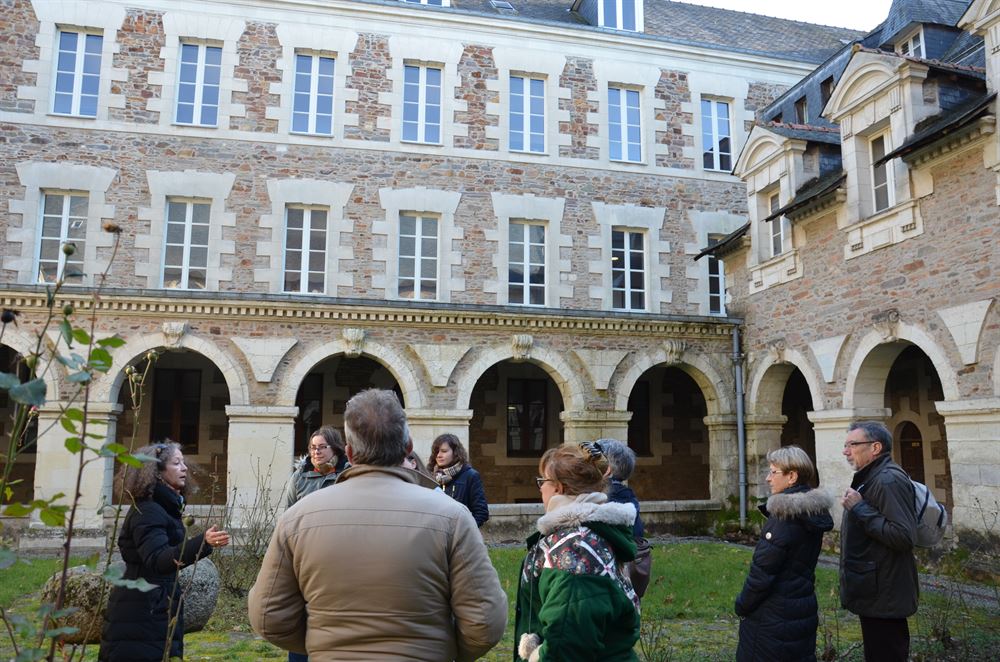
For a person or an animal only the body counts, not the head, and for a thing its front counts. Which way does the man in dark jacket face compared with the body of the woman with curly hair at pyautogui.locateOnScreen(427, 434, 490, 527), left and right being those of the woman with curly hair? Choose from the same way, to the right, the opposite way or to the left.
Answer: to the right

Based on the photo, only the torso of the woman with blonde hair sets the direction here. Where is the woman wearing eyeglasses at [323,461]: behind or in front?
in front

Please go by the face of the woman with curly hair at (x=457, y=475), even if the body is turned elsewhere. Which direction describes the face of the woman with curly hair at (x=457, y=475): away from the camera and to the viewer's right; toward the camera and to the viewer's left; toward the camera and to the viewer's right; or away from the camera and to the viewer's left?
toward the camera and to the viewer's left

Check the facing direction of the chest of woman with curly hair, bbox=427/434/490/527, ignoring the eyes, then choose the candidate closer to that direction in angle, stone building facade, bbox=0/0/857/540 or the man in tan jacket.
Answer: the man in tan jacket

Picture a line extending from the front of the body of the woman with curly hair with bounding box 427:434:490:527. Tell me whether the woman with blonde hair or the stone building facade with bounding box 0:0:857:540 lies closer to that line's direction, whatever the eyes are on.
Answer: the woman with blonde hair

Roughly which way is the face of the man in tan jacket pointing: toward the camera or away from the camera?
away from the camera

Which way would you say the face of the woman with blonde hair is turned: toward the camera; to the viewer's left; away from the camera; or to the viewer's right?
to the viewer's left

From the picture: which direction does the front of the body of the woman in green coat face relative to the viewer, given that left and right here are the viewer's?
facing away from the viewer and to the left of the viewer

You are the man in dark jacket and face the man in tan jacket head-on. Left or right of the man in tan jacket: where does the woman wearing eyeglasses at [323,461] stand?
right

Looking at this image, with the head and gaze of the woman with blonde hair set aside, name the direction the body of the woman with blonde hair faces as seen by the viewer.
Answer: to the viewer's left

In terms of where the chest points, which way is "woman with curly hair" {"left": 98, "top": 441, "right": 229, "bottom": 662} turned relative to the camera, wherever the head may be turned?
to the viewer's right

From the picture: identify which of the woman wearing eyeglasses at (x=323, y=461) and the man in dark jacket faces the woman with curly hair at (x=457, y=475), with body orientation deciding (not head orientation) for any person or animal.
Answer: the man in dark jacket

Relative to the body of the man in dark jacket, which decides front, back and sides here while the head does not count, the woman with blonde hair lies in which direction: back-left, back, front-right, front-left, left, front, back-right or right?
front-left

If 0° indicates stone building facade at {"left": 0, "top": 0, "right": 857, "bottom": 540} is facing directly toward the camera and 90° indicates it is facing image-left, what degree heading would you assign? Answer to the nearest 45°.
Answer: approximately 0°

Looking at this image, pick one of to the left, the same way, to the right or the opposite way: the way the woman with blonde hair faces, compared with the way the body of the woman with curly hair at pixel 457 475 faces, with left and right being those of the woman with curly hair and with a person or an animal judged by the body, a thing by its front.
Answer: to the right

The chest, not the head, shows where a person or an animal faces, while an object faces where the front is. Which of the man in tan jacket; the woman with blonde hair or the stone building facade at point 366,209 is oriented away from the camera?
the man in tan jacket

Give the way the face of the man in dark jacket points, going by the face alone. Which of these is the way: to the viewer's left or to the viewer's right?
to the viewer's left
